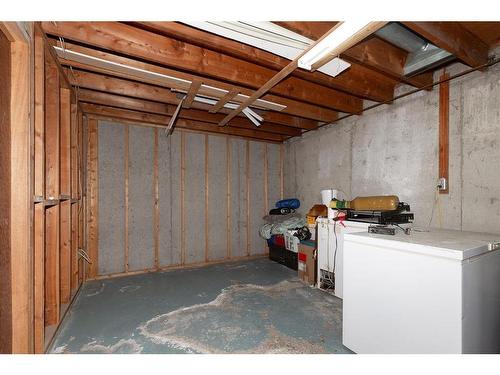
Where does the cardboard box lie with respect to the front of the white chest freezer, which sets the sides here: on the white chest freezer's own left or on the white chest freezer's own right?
on the white chest freezer's own right

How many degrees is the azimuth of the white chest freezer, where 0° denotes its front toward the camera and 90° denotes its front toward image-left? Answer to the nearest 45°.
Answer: approximately 45°

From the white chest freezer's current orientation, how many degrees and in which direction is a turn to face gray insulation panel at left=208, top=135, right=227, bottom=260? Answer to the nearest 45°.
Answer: approximately 90° to its right

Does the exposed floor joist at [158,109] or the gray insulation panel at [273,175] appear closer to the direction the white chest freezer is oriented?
the exposed floor joist

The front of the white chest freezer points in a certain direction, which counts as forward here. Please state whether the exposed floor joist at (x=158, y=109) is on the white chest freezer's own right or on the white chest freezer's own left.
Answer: on the white chest freezer's own right

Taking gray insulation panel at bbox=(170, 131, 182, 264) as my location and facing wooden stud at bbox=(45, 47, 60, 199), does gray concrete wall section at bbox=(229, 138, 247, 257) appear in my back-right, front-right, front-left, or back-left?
back-left

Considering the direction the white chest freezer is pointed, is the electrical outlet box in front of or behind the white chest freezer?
behind
